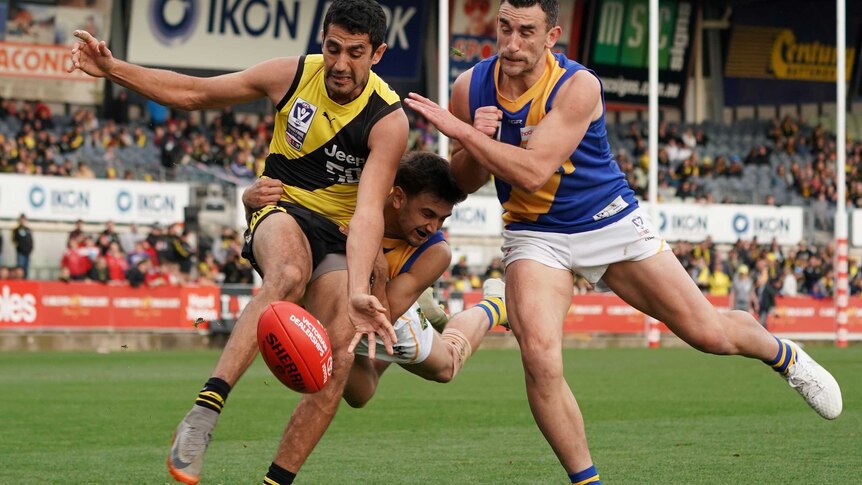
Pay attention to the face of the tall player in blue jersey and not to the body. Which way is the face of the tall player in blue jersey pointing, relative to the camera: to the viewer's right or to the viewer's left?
to the viewer's left

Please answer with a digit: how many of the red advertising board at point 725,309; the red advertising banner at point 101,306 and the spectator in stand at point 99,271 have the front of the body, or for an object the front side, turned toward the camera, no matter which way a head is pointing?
3

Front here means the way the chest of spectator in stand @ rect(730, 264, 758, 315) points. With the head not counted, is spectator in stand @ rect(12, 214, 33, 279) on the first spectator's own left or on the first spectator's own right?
on the first spectator's own right

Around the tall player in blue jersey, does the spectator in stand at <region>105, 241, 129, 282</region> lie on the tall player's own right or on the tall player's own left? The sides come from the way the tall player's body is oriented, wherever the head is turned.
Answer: on the tall player's own right

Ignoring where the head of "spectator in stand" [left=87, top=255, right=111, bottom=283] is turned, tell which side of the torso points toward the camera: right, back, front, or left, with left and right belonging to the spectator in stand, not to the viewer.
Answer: front

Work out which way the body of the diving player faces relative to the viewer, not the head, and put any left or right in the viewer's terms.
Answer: facing the viewer and to the left of the viewer

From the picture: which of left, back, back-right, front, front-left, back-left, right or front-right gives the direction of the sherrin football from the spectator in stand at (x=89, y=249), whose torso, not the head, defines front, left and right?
front

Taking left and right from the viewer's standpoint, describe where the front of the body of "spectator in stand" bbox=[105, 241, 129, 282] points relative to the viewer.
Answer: facing the viewer

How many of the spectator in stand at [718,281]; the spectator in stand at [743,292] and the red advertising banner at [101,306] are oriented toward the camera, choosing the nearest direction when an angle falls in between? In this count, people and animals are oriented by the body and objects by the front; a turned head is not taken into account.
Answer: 3

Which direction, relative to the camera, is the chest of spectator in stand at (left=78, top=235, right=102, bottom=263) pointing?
toward the camera

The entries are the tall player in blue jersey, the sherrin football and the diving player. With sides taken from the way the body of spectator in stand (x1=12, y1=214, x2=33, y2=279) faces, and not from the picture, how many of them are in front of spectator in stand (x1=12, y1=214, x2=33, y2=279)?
3
